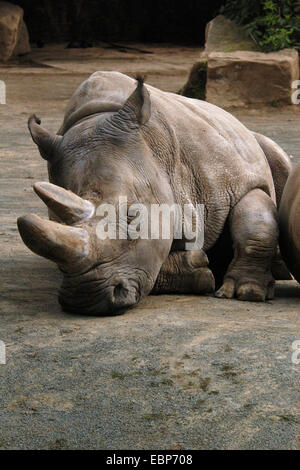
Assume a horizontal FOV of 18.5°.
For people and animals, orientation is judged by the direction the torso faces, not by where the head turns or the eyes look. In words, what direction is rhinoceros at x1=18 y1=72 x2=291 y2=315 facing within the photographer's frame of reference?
facing the viewer and to the left of the viewer

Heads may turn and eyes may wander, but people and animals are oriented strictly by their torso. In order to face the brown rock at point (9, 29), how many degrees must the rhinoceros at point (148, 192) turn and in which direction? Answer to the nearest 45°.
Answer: approximately 135° to its right

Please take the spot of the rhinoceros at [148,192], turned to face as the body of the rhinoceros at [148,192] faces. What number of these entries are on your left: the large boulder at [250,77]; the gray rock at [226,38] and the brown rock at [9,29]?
0

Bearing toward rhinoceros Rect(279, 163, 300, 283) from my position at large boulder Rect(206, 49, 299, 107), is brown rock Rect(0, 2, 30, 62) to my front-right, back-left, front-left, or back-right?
back-right

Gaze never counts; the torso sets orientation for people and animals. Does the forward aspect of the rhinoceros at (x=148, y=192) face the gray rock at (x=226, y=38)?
no

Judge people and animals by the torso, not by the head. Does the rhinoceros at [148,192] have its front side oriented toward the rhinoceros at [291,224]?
no

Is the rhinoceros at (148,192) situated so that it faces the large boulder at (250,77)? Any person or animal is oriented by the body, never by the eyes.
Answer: no
